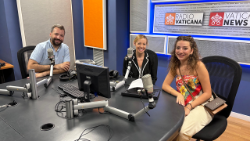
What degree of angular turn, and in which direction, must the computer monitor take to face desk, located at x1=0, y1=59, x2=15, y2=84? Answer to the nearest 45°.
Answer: approximately 90° to its left

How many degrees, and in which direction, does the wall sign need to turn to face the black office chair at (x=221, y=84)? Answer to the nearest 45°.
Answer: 0° — it already faces it

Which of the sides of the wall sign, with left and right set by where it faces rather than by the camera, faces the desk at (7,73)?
right

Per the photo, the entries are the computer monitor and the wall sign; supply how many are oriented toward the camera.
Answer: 1

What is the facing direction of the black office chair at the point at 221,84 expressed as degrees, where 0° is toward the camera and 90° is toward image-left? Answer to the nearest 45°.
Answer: approximately 45°

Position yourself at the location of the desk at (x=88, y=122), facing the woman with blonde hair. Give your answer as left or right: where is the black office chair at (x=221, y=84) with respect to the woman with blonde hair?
right

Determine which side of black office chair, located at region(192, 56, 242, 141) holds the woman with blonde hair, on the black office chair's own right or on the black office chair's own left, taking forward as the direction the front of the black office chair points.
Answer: on the black office chair's own right

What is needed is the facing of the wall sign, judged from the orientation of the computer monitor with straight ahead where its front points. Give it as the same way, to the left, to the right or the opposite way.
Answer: the opposite way

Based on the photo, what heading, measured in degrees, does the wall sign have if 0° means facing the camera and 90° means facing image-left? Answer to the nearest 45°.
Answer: approximately 0°

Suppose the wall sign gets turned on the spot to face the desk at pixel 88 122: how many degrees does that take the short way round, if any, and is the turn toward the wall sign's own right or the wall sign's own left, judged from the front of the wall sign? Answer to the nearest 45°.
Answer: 0° — it already faces it
